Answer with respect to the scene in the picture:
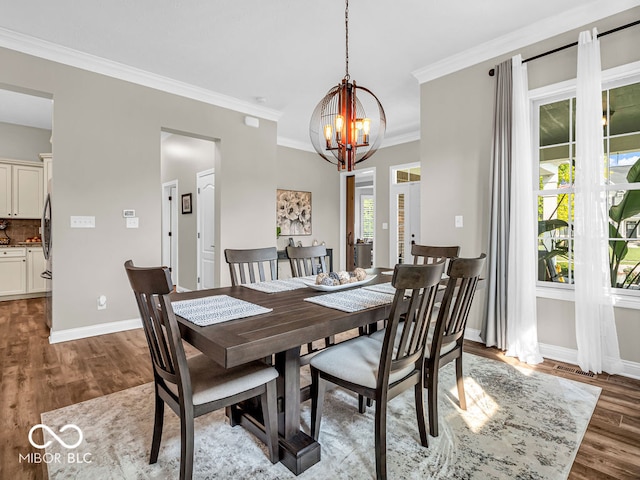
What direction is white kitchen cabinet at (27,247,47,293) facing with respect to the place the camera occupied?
facing the viewer

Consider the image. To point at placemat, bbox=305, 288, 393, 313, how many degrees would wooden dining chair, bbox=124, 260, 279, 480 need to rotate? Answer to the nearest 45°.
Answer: approximately 45° to its right

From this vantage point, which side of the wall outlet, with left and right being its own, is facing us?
front

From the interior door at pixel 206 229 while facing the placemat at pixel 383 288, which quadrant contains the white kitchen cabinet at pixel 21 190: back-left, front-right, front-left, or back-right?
back-right

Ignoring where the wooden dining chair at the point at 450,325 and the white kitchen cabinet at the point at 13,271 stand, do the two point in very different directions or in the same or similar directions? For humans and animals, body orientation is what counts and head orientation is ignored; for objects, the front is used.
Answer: very different directions

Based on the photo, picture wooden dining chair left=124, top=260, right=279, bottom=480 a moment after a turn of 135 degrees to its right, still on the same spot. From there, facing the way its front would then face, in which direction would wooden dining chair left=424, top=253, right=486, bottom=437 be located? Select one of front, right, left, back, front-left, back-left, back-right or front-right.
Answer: left

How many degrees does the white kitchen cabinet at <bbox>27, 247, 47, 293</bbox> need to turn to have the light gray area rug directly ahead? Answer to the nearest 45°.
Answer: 0° — it already faces it

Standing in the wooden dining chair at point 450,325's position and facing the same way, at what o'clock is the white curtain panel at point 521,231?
The white curtain panel is roughly at 2 o'clock from the wooden dining chair.

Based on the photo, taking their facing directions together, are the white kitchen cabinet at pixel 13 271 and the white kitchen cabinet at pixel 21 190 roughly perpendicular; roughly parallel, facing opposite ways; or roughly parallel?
roughly parallel

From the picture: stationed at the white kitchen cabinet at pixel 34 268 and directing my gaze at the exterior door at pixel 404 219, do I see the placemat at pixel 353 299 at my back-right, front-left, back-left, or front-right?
front-right

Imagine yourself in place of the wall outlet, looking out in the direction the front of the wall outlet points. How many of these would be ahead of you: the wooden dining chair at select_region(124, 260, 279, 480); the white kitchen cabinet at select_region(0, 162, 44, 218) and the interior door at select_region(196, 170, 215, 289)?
1

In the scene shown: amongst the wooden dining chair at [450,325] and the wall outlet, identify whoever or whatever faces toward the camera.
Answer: the wall outlet

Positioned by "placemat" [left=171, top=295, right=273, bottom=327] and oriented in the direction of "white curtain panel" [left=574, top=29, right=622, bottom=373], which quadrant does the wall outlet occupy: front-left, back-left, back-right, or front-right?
back-left
